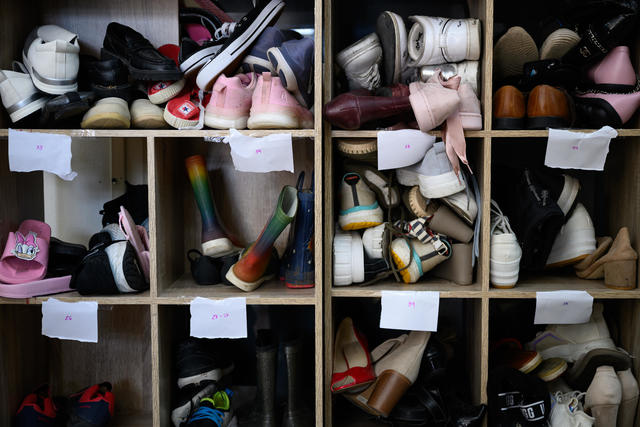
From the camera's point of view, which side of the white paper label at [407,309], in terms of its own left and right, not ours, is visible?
front

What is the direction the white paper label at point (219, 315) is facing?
toward the camera
